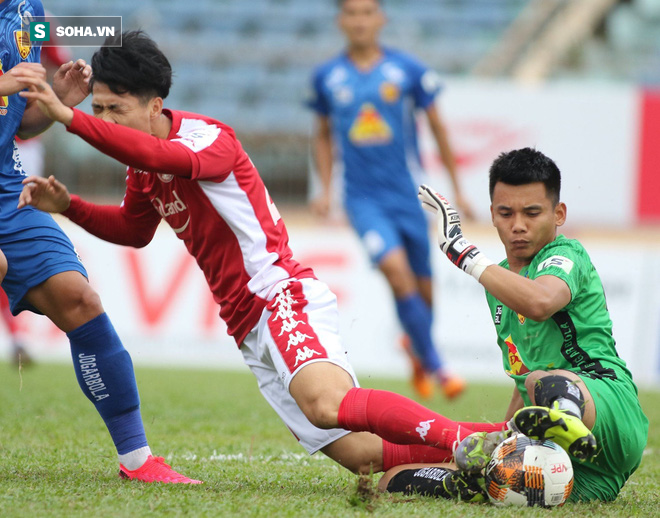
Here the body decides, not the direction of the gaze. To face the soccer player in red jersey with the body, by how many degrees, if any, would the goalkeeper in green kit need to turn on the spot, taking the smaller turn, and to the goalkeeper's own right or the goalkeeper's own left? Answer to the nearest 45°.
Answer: approximately 45° to the goalkeeper's own right

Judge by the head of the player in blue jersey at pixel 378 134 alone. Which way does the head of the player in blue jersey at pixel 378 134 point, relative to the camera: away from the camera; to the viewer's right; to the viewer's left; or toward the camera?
toward the camera

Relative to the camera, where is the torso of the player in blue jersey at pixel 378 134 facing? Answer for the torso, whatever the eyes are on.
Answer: toward the camera

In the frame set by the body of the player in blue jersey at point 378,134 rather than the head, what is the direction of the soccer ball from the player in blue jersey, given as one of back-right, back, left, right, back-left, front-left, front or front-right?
front

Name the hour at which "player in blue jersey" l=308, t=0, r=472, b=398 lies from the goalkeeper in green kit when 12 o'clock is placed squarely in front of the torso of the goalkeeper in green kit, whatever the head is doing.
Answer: The player in blue jersey is roughly at 4 o'clock from the goalkeeper in green kit.

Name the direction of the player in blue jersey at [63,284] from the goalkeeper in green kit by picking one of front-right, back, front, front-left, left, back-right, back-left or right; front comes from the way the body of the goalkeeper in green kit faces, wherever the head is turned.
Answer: front-right

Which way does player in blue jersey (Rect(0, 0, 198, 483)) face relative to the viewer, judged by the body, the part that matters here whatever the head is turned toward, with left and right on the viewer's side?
facing the viewer and to the right of the viewer

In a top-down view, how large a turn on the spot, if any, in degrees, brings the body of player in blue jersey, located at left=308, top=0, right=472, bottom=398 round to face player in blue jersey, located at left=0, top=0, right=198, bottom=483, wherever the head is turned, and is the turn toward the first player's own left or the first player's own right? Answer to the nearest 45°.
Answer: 0° — they already face them

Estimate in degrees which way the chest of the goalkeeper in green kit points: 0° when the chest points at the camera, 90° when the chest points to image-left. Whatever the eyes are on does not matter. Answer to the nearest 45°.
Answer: approximately 45°

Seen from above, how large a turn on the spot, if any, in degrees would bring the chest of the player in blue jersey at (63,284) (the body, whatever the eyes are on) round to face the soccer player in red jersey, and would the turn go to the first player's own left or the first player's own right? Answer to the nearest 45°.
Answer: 0° — they already face them

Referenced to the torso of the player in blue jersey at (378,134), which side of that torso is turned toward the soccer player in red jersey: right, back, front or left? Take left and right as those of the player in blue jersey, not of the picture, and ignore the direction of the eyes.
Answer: front

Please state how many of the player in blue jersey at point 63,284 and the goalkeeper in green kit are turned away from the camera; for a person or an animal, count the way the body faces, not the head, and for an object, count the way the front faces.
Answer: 0

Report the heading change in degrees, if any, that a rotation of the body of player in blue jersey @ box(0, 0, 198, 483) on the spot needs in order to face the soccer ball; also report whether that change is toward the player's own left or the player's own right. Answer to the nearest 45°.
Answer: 0° — they already face it
